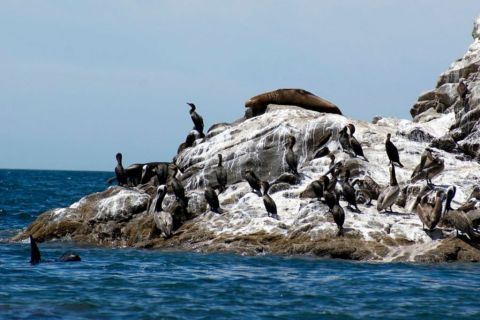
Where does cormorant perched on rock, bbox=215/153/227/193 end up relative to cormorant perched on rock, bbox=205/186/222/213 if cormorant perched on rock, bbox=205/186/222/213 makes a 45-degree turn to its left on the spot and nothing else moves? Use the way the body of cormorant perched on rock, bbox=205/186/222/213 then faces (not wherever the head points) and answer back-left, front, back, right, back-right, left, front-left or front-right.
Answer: back-right
